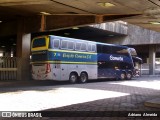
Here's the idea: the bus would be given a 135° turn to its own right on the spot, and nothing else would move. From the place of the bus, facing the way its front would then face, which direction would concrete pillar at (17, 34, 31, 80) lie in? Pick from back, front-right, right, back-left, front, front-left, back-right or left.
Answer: right

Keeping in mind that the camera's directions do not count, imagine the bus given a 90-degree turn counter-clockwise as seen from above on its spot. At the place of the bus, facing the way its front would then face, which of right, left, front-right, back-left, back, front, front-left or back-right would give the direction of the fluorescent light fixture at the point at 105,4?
back-left

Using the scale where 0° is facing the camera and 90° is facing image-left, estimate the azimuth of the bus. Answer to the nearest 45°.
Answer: approximately 225°
